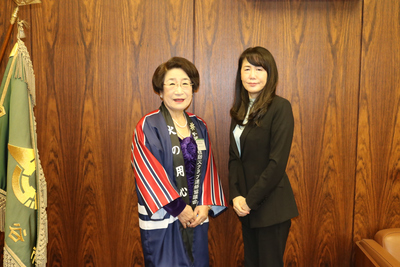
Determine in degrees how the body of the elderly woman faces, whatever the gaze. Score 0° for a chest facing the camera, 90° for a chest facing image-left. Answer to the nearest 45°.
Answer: approximately 315°
